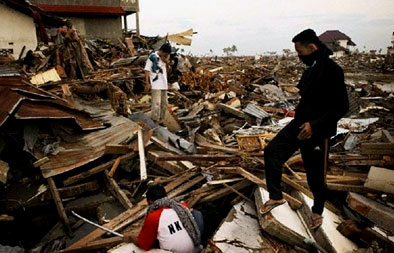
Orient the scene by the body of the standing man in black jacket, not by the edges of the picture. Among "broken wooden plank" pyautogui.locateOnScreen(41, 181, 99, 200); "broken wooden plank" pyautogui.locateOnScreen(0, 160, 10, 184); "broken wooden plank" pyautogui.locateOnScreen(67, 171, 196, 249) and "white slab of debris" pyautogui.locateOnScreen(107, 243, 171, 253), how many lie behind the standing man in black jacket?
0

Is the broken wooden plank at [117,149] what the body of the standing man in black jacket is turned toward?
no

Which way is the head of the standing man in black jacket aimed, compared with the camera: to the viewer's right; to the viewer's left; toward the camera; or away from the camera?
to the viewer's left

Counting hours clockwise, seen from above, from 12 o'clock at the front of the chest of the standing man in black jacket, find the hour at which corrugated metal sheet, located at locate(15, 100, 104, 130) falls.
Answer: The corrugated metal sheet is roughly at 2 o'clock from the standing man in black jacket.

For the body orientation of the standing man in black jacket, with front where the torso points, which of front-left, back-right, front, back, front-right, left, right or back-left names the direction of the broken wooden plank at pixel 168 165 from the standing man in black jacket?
right

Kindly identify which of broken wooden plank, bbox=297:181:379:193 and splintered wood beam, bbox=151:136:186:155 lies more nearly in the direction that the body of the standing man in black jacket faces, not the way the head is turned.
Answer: the splintered wood beam

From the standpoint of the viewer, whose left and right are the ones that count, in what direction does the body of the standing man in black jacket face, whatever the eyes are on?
facing the viewer and to the left of the viewer

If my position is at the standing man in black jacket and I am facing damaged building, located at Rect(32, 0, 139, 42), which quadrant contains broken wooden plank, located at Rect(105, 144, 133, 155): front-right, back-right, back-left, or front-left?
front-left
